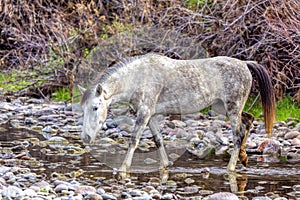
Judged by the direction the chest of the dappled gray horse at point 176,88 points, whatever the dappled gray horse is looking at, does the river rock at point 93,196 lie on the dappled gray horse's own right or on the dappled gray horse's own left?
on the dappled gray horse's own left

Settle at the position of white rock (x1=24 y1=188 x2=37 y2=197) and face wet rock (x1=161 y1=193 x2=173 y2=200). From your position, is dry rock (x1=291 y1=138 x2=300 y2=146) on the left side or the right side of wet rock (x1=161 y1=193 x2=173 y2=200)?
left

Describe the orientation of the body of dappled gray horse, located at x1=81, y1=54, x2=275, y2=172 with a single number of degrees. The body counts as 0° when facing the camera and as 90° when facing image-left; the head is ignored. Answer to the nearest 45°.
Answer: approximately 90°

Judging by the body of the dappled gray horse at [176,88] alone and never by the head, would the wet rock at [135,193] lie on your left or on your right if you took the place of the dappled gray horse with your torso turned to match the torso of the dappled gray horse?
on your left

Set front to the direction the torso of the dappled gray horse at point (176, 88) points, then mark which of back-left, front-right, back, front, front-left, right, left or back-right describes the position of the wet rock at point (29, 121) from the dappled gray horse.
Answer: front-right

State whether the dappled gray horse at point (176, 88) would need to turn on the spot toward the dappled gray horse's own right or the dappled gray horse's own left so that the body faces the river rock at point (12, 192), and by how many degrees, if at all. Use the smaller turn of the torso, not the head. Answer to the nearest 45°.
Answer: approximately 45° to the dappled gray horse's own left

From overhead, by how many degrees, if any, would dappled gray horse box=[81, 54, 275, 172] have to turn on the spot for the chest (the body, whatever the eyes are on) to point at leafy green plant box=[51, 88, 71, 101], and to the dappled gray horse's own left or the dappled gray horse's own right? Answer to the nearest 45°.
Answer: approximately 45° to the dappled gray horse's own right

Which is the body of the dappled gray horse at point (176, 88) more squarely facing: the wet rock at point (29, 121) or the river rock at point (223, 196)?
the wet rock

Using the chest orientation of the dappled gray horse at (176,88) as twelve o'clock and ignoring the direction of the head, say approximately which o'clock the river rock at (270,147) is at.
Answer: The river rock is roughly at 5 o'clock from the dappled gray horse.

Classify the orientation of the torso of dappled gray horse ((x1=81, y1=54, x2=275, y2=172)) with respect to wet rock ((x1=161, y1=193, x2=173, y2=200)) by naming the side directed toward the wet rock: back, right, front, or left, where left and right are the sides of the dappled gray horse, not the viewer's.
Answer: left
